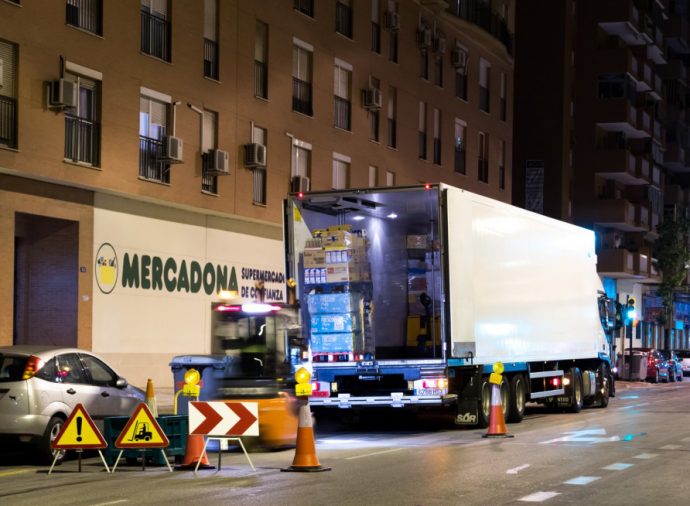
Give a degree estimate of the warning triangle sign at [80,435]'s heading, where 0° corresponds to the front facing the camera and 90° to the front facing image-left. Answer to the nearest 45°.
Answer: approximately 0°

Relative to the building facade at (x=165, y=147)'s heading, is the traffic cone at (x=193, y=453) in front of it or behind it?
in front

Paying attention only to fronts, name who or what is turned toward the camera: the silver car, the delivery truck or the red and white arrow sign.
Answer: the red and white arrow sign

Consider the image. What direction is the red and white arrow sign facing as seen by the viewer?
toward the camera

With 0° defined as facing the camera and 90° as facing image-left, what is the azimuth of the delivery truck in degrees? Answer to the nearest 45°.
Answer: approximately 225°

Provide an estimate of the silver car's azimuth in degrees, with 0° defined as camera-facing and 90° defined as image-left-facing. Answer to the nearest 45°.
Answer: approximately 225°

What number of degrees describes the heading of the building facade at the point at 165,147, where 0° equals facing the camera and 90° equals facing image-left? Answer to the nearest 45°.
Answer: approximately 315°

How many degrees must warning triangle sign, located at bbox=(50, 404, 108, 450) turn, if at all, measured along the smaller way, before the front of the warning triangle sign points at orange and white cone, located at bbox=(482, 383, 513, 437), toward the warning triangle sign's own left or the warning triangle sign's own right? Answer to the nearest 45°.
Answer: approximately 135° to the warning triangle sign's own left

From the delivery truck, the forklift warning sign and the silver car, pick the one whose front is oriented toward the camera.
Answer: the forklift warning sign

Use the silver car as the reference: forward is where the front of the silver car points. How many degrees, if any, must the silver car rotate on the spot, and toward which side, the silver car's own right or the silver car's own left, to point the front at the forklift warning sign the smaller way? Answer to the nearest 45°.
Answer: approximately 90° to the silver car's own right

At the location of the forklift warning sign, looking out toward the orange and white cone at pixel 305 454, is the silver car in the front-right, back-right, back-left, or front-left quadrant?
back-left

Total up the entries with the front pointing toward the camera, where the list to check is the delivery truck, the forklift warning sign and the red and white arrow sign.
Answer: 2

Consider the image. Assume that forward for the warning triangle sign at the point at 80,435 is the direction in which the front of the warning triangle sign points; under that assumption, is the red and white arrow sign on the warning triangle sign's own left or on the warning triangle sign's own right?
on the warning triangle sign's own left
